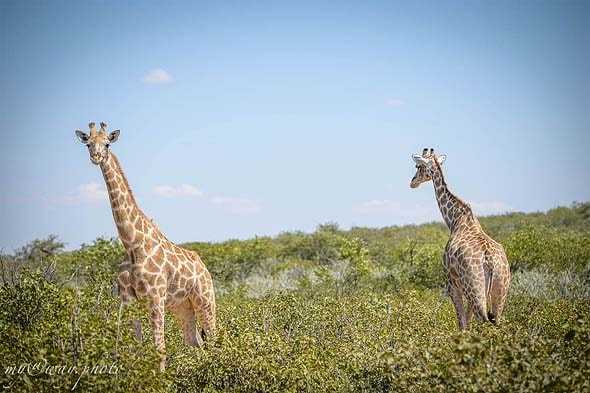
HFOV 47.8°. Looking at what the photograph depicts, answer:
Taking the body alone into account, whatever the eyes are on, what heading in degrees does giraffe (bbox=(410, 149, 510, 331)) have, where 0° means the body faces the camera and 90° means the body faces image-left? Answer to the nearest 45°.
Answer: approximately 135°

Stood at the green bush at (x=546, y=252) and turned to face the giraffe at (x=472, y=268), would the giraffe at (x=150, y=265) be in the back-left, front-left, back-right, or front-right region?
front-right

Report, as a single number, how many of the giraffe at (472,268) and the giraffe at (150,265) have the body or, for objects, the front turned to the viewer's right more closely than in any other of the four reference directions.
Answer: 0

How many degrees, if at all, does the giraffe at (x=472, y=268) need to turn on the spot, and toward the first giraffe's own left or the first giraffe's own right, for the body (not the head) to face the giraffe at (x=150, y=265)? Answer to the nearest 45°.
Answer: approximately 90° to the first giraffe's own left

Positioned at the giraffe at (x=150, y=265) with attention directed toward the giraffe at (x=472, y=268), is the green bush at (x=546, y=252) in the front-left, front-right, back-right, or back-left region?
front-left

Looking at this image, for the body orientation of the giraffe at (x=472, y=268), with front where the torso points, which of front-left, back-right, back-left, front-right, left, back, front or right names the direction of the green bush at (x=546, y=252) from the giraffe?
front-right

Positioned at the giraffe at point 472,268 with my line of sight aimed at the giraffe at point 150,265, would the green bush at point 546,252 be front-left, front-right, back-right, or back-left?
back-right

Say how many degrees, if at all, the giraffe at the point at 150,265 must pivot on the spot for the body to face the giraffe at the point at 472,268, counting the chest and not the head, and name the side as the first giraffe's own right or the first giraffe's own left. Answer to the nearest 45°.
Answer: approximately 135° to the first giraffe's own left

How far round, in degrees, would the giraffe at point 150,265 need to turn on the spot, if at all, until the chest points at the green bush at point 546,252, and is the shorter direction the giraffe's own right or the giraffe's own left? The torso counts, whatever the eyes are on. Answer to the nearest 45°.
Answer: approximately 180°
